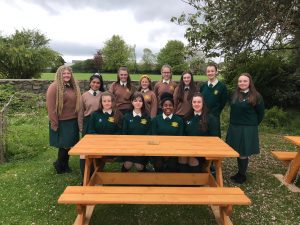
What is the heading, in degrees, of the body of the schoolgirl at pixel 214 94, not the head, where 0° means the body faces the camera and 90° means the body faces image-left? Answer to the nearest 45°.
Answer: approximately 0°

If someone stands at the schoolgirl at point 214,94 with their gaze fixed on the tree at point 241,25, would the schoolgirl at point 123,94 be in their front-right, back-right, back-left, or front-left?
back-left

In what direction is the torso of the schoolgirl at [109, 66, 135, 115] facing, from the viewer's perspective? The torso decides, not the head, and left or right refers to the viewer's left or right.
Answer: facing the viewer

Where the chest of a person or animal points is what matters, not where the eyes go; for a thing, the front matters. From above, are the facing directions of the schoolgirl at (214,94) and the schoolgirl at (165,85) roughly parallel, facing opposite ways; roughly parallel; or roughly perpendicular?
roughly parallel

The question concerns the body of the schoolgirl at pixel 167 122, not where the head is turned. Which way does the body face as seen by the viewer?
toward the camera

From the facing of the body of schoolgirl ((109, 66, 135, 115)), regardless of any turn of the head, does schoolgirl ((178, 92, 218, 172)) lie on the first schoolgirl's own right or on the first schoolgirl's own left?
on the first schoolgirl's own left

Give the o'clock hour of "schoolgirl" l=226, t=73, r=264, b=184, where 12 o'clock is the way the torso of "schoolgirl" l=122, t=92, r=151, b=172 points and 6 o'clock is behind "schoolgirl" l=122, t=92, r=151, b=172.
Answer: "schoolgirl" l=226, t=73, r=264, b=184 is roughly at 9 o'clock from "schoolgirl" l=122, t=92, r=151, b=172.

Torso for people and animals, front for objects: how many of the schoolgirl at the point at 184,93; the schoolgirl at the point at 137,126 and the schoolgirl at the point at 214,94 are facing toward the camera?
3

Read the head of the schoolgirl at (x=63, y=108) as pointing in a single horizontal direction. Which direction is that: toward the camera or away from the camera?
toward the camera

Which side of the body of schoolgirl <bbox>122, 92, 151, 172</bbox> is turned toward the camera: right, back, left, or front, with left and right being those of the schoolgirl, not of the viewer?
front

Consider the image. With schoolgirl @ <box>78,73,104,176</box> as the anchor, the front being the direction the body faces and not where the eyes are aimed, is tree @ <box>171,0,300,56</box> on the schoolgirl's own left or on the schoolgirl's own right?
on the schoolgirl's own left

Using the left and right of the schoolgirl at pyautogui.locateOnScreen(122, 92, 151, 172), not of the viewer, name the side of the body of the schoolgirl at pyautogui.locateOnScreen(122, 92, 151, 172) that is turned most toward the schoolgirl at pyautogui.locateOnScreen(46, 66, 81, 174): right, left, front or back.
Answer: right

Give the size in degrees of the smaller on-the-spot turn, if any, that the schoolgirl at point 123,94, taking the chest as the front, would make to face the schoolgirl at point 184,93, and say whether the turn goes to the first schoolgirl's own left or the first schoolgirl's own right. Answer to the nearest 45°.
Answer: approximately 90° to the first schoolgirl's own left
